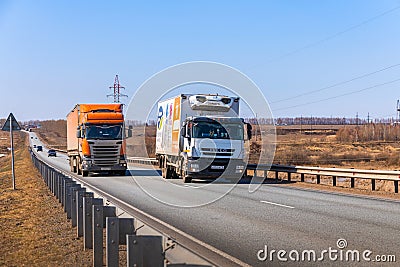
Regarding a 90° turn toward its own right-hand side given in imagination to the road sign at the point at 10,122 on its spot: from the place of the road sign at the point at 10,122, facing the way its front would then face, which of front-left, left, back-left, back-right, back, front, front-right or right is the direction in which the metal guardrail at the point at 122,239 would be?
right

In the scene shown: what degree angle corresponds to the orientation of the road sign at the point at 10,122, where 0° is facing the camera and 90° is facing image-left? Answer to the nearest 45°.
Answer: approximately 180°

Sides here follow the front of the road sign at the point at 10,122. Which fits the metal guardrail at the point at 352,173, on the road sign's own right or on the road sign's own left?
on the road sign's own right
